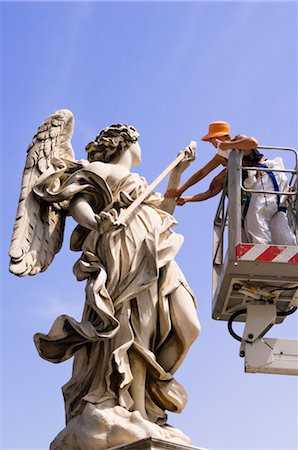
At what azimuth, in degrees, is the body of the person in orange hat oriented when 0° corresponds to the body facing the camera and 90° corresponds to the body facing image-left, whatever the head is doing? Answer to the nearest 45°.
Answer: approximately 90°

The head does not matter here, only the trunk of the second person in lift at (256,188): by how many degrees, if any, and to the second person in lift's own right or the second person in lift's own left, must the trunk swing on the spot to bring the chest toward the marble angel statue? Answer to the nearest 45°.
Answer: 0° — they already face it

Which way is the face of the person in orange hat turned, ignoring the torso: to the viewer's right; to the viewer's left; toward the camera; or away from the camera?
to the viewer's left

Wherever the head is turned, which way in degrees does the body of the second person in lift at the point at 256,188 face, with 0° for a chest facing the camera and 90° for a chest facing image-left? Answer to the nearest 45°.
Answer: approximately 90°
